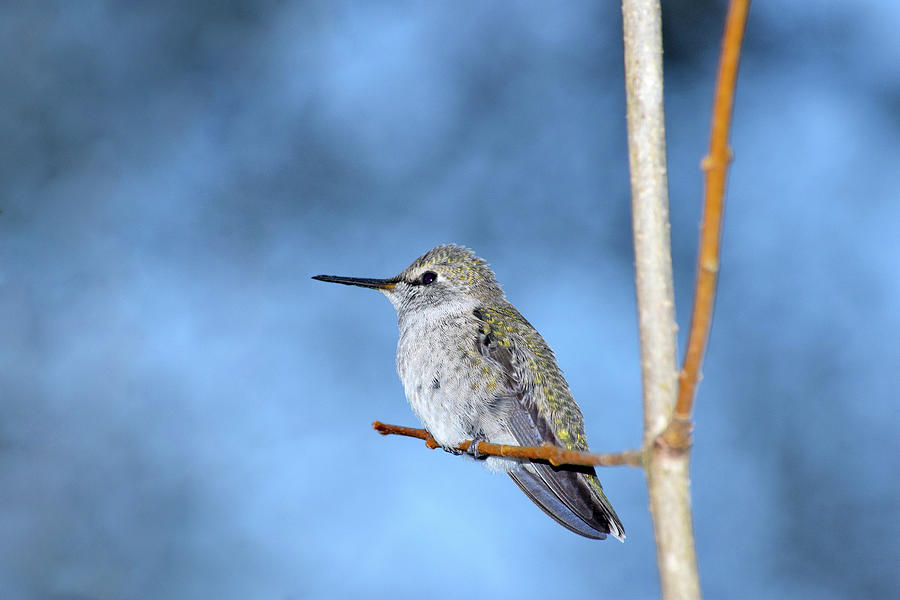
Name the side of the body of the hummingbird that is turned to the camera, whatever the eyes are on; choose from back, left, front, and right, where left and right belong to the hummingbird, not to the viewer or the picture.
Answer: left
